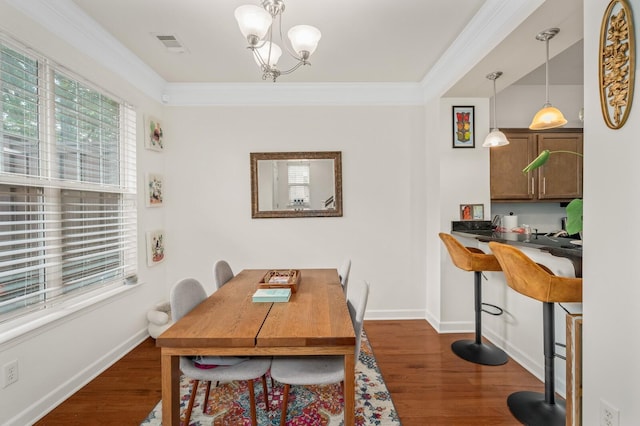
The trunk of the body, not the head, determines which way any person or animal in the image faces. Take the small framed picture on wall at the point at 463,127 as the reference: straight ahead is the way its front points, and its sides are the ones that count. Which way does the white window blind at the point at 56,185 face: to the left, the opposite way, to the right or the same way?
to the left

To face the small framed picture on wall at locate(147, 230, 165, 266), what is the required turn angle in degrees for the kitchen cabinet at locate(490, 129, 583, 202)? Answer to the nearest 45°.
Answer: approximately 45° to its right

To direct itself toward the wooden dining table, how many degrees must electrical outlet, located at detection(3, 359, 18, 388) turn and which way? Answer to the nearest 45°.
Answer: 0° — it already faces it

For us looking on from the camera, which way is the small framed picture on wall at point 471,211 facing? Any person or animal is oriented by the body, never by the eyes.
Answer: facing the viewer

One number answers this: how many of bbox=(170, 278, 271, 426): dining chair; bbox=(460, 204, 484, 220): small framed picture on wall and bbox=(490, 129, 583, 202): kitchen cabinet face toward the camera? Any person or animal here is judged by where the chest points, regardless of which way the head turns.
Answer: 2

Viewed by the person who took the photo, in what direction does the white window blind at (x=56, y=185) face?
facing the viewer and to the right of the viewer

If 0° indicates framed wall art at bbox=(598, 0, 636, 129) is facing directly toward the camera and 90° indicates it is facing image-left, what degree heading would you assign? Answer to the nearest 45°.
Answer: approximately 45°

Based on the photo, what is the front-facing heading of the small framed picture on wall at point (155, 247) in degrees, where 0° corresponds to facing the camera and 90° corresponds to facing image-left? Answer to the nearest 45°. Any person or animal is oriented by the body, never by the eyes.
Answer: approximately 315°

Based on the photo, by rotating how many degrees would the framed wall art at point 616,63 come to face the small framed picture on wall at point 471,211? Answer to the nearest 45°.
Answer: approximately 90° to its right

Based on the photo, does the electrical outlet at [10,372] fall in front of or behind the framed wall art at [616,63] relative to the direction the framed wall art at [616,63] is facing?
in front
